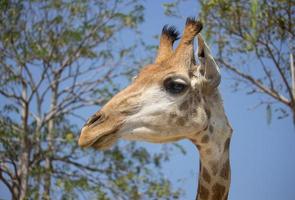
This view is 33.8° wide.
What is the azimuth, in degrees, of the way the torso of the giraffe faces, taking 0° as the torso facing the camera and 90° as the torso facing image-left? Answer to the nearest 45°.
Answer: approximately 90°
